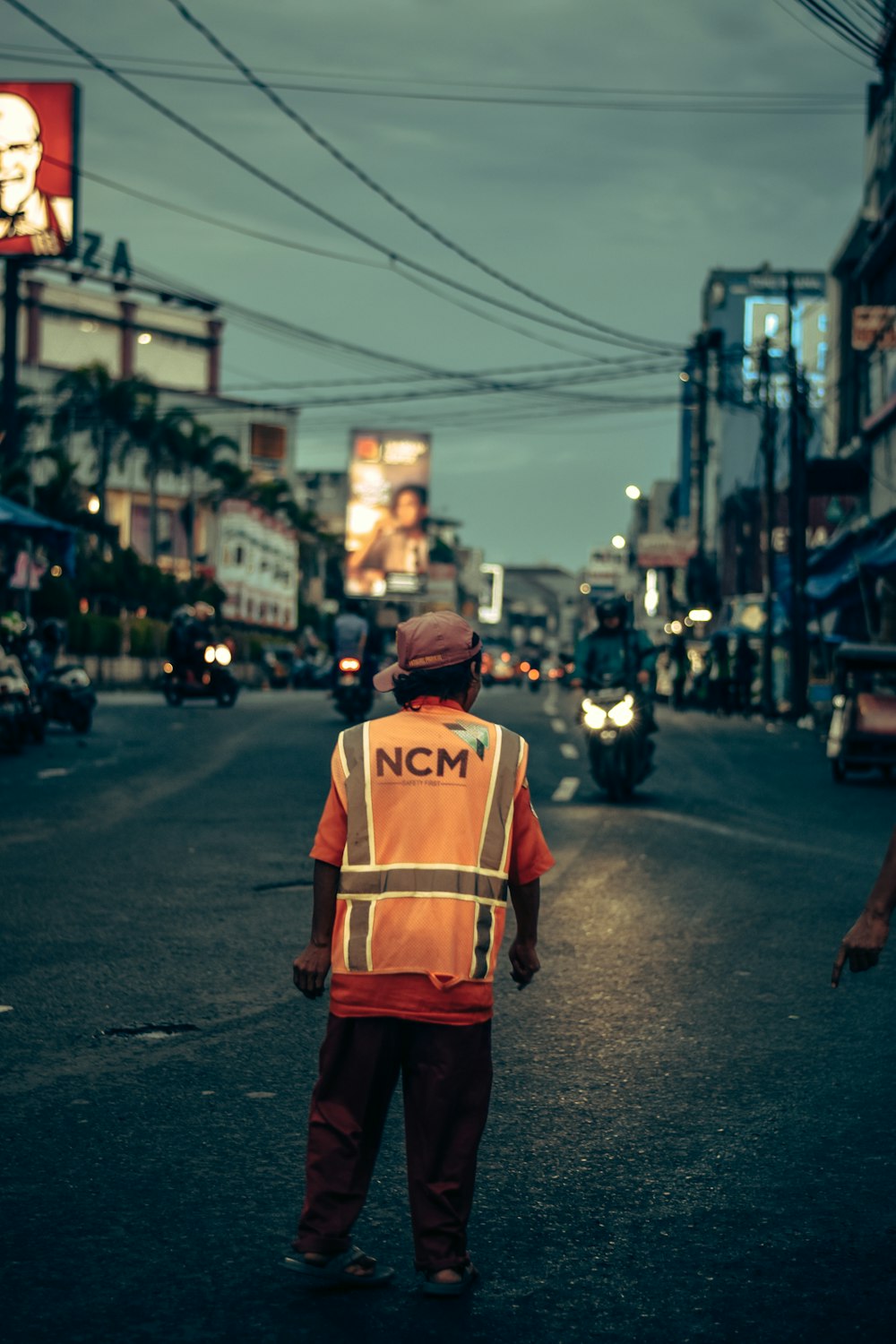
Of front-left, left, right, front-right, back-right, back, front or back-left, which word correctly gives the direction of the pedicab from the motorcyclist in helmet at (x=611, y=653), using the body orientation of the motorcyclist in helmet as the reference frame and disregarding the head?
back-left

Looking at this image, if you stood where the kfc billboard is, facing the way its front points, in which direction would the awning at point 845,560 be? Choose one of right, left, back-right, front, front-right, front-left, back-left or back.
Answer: left

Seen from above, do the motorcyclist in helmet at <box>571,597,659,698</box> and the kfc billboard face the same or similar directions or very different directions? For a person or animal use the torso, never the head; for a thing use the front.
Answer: same or similar directions

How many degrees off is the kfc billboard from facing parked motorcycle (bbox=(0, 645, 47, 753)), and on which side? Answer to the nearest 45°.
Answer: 0° — it already faces it

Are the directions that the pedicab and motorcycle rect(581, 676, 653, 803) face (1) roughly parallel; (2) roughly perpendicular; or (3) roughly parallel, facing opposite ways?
roughly parallel

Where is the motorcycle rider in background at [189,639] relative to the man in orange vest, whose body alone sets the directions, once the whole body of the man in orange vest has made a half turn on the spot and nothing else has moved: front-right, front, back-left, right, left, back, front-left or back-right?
back

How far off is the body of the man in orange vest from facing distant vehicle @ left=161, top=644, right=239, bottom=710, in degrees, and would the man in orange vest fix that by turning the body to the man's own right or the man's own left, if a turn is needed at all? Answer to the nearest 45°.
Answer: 0° — they already face it

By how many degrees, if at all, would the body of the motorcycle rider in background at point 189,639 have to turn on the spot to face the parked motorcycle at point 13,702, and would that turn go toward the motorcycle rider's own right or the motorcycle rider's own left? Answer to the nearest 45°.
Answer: approximately 45° to the motorcycle rider's own right

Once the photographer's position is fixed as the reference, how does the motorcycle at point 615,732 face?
facing the viewer

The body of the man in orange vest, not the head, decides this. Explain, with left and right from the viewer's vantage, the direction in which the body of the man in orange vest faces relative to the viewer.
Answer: facing away from the viewer

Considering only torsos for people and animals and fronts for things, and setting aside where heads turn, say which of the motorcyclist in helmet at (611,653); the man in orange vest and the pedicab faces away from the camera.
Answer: the man in orange vest

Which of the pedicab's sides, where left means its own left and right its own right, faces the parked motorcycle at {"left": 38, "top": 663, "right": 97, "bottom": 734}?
right

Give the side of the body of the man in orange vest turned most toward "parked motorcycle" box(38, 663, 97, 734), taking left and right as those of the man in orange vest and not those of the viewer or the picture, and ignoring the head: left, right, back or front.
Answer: front

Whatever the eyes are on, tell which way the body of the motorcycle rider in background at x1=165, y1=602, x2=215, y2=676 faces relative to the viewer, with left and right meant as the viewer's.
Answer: facing the viewer and to the right of the viewer

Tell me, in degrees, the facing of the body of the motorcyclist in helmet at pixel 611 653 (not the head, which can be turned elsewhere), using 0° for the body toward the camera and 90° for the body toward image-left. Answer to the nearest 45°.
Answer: approximately 0°

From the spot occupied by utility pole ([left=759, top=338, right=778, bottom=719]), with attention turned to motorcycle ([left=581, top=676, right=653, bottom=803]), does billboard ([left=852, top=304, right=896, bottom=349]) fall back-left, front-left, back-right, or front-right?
front-left
